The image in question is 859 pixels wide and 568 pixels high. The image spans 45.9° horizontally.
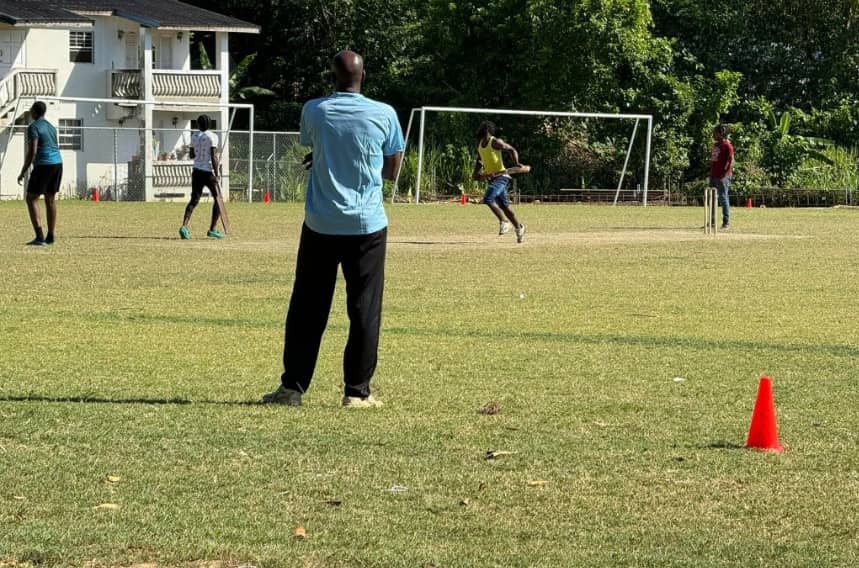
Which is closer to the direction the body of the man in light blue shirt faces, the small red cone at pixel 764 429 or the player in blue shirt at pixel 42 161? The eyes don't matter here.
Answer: the player in blue shirt

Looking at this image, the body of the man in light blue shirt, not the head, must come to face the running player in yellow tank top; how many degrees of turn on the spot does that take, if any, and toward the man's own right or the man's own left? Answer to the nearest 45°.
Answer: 0° — they already face them

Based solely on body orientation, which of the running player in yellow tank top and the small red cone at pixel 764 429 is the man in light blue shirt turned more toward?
the running player in yellow tank top

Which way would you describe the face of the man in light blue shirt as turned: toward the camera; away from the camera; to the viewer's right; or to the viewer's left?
away from the camera

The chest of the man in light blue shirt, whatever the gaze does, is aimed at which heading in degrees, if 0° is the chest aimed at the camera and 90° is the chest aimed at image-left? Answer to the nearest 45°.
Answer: approximately 180°

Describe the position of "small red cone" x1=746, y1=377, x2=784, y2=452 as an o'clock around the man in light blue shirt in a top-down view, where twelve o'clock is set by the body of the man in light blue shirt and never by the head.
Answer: The small red cone is roughly at 4 o'clock from the man in light blue shirt.

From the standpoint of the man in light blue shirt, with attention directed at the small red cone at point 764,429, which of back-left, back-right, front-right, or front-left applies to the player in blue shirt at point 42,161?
back-left
